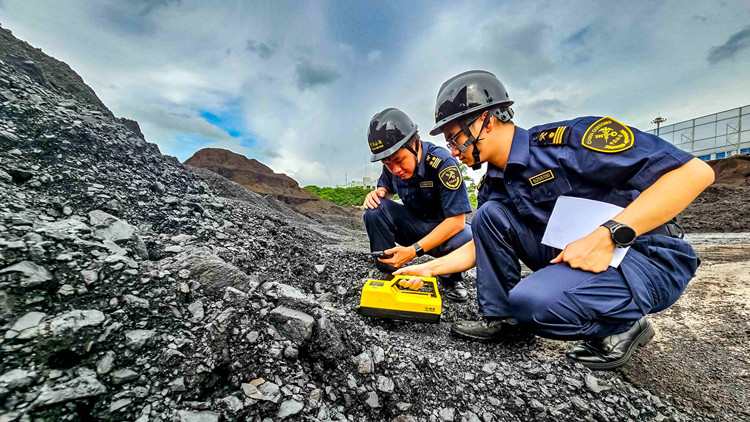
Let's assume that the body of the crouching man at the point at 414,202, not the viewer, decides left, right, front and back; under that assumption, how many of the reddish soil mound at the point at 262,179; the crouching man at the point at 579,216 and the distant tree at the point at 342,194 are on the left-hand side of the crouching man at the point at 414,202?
1

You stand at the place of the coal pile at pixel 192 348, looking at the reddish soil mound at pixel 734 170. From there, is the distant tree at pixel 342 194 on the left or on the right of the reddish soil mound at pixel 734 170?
left

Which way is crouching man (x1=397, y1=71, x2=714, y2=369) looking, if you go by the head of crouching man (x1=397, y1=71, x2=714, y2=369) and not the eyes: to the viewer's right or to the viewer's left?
to the viewer's left

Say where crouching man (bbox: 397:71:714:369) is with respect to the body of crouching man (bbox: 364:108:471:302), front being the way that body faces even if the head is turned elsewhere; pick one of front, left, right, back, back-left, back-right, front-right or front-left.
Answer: left

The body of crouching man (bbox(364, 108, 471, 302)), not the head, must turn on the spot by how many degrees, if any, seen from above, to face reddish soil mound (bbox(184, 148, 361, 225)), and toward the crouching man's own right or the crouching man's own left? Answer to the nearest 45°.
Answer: approximately 90° to the crouching man's own right

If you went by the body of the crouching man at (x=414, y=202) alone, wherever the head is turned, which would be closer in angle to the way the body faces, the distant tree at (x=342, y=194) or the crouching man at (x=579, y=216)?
the crouching man

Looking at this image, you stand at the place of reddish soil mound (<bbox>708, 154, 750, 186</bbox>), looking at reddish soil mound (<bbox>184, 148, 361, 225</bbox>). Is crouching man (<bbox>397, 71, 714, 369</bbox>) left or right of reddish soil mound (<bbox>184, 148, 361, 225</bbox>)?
left
